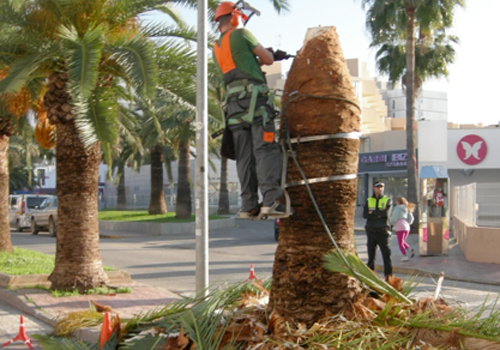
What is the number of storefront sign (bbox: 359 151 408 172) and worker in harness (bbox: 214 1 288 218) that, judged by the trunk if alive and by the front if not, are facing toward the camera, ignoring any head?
1

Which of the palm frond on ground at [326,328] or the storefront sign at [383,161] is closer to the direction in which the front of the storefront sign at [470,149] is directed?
the palm frond on ground

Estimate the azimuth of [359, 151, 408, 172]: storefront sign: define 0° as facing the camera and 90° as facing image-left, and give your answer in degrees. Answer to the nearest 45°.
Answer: approximately 0°

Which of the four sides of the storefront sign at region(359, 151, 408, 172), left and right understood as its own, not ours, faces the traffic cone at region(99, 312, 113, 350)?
front

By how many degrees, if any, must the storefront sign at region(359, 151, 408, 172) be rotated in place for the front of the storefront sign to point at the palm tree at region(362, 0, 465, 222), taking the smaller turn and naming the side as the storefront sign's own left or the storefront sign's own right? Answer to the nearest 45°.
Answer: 0° — it already faces it

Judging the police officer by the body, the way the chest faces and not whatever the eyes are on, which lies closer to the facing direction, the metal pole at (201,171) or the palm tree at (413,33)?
the metal pole

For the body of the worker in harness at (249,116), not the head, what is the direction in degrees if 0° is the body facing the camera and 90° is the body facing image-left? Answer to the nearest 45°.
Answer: approximately 225°

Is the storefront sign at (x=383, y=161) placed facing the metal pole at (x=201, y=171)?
yes

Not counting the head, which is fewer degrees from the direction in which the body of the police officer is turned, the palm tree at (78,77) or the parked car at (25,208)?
the palm tree

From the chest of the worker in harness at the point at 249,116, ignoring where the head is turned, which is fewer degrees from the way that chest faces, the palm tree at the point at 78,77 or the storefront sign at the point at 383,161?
the storefront sign

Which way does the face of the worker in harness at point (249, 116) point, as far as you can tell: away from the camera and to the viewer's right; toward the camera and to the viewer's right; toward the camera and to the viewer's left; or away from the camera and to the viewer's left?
away from the camera and to the viewer's right

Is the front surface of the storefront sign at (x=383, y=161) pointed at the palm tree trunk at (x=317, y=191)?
yes
